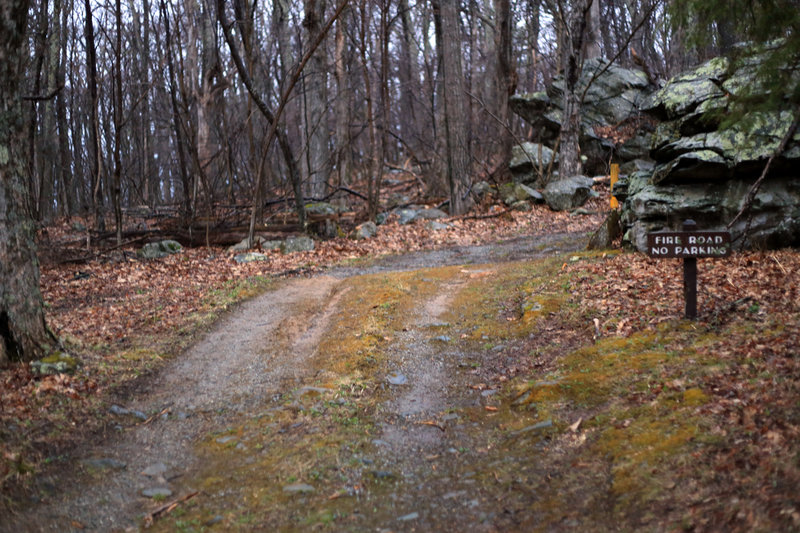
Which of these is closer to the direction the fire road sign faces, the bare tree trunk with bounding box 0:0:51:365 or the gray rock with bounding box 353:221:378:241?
the bare tree trunk

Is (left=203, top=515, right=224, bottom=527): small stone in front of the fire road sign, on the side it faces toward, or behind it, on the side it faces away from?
in front

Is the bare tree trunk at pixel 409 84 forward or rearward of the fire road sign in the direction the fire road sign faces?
rearward

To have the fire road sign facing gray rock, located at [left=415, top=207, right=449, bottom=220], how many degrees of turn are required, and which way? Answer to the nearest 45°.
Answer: approximately 135° to its right

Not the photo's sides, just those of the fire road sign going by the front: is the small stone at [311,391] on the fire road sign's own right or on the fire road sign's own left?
on the fire road sign's own right

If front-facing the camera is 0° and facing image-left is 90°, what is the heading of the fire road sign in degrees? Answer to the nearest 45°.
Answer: approximately 0°

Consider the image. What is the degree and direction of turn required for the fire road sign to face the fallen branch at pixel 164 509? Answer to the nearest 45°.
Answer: approximately 45° to its right

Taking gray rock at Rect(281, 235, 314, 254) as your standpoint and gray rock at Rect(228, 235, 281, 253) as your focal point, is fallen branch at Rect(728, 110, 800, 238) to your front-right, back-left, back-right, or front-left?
back-left

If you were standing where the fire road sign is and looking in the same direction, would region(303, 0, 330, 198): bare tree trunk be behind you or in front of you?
behind

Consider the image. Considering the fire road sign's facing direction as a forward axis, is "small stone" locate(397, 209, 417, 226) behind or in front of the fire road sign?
behind

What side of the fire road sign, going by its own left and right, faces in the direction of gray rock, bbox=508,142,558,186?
back

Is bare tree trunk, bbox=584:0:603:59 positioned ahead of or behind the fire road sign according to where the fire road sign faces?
behind

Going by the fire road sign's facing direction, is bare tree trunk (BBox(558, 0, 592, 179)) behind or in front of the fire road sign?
behind

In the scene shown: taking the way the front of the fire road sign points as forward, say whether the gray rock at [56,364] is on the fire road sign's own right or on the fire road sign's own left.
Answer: on the fire road sign's own right

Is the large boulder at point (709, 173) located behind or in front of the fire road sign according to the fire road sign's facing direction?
behind
